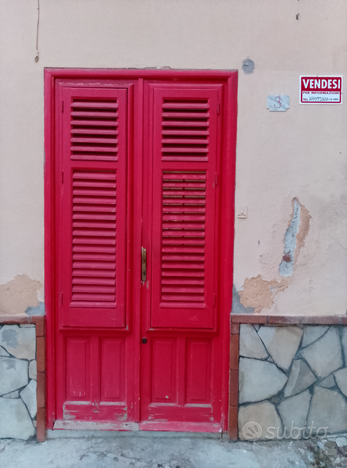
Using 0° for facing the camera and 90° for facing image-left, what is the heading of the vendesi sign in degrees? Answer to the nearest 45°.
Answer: approximately 0°

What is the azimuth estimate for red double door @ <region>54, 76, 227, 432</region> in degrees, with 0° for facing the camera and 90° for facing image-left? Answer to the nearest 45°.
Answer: approximately 0°

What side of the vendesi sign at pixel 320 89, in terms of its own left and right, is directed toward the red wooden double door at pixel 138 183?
right

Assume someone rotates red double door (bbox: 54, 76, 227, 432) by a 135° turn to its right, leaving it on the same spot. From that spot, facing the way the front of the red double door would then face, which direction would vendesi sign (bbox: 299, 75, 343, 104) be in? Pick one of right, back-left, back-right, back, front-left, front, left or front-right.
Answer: back-right
